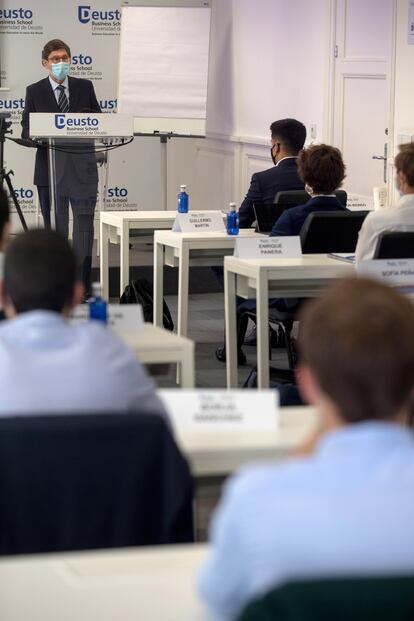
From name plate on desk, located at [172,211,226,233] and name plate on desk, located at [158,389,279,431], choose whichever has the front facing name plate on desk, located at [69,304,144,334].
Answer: name plate on desk, located at [172,211,226,233]

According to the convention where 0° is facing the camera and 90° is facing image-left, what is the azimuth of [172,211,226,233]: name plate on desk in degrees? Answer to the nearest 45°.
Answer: approximately 0°

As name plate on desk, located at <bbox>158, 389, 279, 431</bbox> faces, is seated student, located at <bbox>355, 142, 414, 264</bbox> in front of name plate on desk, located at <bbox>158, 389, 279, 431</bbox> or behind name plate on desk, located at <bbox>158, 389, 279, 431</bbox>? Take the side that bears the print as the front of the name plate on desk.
behind

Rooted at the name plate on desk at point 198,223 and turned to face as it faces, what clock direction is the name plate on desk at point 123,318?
the name plate on desk at point 123,318 is roughly at 12 o'clock from the name plate on desk at point 198,223.

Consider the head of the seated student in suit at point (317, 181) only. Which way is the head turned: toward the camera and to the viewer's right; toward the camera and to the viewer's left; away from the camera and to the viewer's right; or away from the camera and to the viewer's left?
away from the camera and to the viewer's left

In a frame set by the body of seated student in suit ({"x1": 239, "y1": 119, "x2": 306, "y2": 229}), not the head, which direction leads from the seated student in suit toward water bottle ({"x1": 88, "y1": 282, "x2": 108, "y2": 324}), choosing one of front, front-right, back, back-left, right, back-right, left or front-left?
back-left

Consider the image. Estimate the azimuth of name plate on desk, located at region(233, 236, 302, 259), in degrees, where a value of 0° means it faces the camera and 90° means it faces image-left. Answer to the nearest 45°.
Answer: approximately 0°

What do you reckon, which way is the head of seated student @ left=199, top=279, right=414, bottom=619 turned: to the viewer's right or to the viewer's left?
to the viewer's left

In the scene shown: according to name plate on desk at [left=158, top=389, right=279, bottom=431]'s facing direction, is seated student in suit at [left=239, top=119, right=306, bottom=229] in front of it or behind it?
behind
